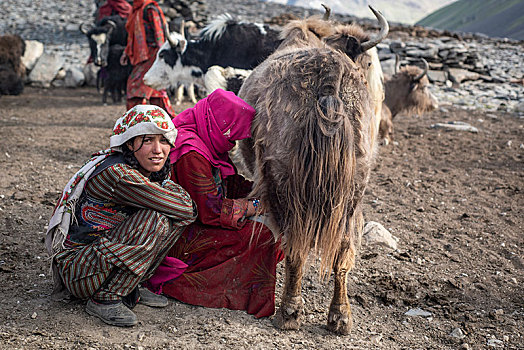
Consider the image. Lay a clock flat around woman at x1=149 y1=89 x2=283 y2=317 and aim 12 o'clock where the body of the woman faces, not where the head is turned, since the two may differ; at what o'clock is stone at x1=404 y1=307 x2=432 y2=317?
The stone is roughly at 12 o'clock from the woman.

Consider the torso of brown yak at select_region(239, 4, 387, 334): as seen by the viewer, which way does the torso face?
away from the camera

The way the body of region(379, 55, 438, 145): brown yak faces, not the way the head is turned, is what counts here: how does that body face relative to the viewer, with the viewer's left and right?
facing to the right of the viewer

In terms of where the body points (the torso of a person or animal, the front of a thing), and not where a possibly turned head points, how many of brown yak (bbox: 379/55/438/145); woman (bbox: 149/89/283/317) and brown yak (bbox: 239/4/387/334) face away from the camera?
1

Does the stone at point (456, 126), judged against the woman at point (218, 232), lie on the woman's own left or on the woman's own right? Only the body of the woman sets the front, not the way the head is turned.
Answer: on the woman's own left

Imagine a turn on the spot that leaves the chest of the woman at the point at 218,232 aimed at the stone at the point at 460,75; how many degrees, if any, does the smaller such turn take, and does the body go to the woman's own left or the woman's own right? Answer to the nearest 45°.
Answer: approximately 45° to the woman's own left

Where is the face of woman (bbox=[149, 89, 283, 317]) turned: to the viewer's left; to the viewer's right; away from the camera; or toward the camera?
to the viewer's right

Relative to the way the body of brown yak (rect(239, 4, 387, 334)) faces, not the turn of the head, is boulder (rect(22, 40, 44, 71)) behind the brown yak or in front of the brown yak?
in front

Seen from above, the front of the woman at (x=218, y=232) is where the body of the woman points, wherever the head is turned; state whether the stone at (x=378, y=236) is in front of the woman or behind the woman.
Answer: in front

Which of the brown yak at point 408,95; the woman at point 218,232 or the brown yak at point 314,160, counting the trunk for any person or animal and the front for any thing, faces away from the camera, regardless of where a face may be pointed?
the brown yak at point 314,160

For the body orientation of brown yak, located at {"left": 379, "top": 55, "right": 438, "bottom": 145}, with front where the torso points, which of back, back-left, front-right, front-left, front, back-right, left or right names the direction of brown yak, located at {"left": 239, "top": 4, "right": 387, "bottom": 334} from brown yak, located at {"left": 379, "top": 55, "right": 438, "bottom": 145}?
right

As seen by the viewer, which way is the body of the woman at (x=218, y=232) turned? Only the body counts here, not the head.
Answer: to the viewer's right

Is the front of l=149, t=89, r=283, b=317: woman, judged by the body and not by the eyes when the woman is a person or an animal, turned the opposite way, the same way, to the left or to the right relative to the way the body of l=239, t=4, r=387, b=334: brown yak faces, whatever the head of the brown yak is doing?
to the right
